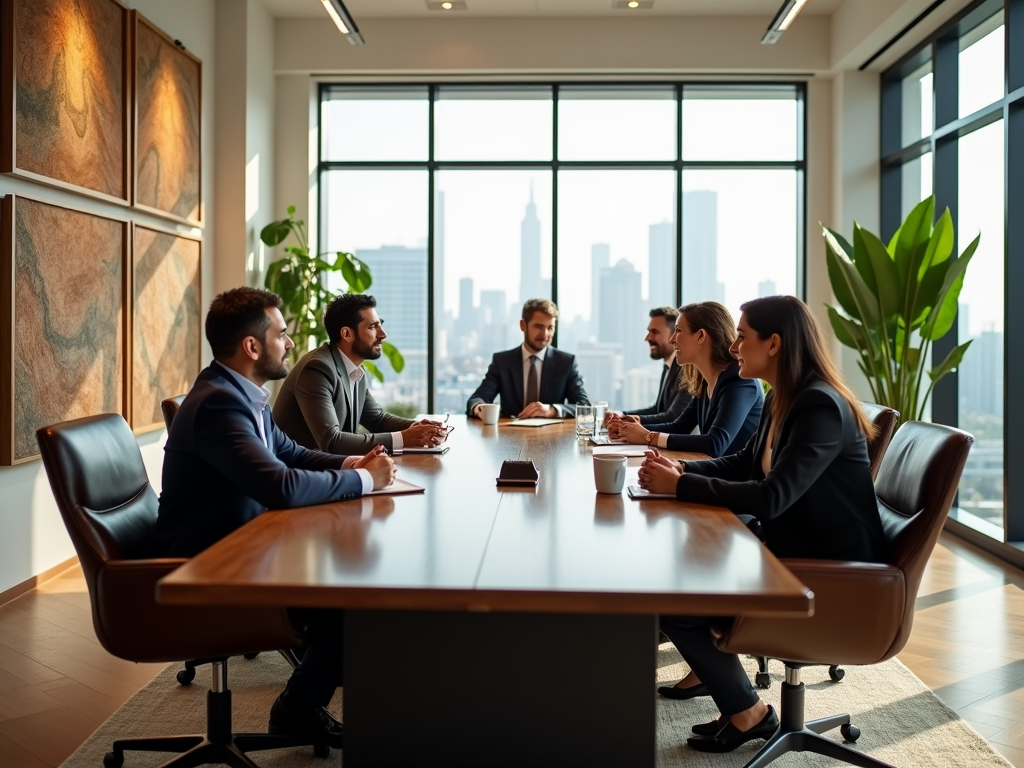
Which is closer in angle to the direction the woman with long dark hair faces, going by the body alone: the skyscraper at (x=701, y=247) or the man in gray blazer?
the man in gray blazer

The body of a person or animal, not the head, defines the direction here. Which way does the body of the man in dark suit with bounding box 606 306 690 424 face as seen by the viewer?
to the viewer's left

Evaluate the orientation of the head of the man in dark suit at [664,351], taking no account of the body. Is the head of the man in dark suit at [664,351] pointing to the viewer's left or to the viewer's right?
to the viewer's left

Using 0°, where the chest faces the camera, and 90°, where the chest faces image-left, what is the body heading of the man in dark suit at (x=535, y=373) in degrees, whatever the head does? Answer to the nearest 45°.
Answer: approximately 0°

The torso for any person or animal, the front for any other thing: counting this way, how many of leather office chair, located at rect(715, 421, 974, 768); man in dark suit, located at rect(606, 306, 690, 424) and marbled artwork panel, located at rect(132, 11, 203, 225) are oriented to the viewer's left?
2

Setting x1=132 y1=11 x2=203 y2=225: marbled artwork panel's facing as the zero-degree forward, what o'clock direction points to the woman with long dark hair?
The woman with long dark hair is roughly at 1 o'clock from the marbled artwork panel.

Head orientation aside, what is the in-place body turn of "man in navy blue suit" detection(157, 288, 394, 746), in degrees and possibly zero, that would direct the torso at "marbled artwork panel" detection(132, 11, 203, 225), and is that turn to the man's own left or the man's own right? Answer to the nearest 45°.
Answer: approximately 90° to the man's own left

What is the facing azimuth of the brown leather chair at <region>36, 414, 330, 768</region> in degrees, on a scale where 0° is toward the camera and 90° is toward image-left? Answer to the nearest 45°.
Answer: approximately 270°

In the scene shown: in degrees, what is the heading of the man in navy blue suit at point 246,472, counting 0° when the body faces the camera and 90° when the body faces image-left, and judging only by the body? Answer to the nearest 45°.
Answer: approximately 270°
